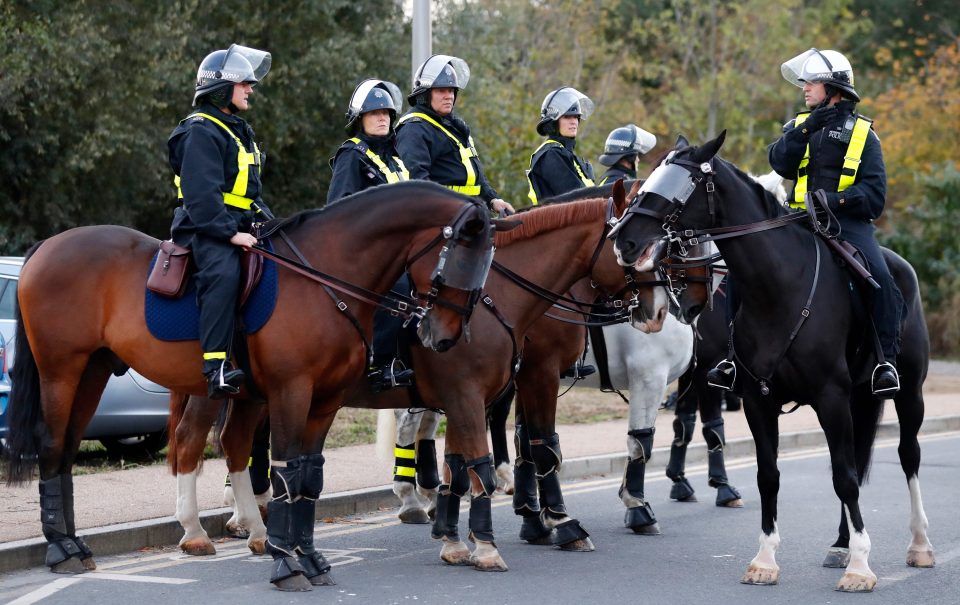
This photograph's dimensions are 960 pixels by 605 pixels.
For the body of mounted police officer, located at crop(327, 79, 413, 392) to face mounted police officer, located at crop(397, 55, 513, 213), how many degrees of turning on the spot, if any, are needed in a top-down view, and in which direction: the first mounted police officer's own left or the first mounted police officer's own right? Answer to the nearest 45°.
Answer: approximately 90° to the first mounted police officer's own left

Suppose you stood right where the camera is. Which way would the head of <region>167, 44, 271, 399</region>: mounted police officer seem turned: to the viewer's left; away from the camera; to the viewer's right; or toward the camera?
to the viewer's right

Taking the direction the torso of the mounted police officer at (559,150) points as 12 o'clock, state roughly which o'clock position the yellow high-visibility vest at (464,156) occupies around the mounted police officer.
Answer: The yellow high-visibility vest is roughly at 3 o'clock from the mounted police officer.

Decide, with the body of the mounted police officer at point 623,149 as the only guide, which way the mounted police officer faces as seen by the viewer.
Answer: to the viewer's right

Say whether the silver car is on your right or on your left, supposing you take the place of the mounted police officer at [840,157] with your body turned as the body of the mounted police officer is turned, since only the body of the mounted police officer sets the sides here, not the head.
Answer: on your right

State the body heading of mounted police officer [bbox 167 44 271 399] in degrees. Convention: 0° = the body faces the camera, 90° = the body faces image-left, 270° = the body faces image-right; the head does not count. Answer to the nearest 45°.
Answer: approximately 270°
